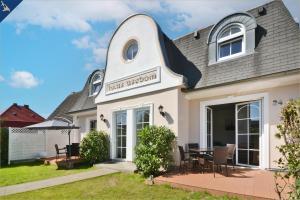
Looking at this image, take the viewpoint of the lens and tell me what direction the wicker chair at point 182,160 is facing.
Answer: facing to the right of the viewer

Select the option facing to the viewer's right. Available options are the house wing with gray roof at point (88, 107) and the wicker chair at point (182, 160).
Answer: the wicker chair

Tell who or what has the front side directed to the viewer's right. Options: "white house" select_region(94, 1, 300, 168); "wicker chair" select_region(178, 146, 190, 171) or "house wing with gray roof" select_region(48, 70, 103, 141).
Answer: the wicker chair

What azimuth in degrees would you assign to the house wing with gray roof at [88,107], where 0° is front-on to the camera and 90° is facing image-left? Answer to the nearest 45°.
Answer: approximately 45°

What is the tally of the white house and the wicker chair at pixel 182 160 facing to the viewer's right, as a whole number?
1

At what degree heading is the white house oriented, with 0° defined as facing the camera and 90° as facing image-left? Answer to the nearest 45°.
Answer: approximately 45°
